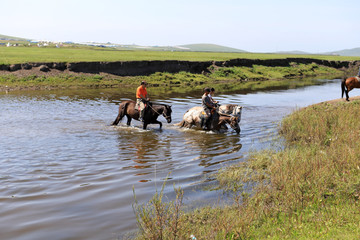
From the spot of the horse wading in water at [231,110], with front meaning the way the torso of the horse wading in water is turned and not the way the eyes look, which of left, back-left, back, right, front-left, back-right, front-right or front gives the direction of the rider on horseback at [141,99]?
back

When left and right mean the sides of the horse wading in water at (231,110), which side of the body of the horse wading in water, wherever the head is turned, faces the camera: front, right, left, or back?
right

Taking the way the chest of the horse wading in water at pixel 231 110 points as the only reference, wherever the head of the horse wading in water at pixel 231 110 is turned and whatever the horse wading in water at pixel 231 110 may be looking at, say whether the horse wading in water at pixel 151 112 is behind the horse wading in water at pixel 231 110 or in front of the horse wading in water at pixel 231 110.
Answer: behind

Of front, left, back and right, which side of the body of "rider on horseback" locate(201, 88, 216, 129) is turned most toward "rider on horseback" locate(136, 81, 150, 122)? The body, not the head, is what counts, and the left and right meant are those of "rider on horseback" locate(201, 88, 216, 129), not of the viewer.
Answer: back

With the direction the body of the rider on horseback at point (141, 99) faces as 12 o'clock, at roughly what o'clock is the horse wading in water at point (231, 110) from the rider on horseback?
The horse wading in water is roughly at 12 o'clock from the rider on horseback.

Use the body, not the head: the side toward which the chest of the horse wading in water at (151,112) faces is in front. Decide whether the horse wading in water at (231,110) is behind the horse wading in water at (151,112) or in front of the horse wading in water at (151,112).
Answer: in front

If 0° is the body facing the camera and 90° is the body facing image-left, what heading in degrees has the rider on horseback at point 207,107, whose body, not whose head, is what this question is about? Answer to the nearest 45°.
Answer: approximately 270°

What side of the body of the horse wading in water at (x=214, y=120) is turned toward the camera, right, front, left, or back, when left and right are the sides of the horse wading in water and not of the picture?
right

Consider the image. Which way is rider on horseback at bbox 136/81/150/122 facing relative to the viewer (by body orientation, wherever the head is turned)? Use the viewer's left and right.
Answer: facing to the right of the viewer

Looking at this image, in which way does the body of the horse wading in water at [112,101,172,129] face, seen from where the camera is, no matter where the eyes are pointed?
to the viewer's right

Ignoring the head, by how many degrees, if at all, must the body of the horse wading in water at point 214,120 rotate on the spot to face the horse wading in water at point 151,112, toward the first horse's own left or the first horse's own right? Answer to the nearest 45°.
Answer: approximately 180°
